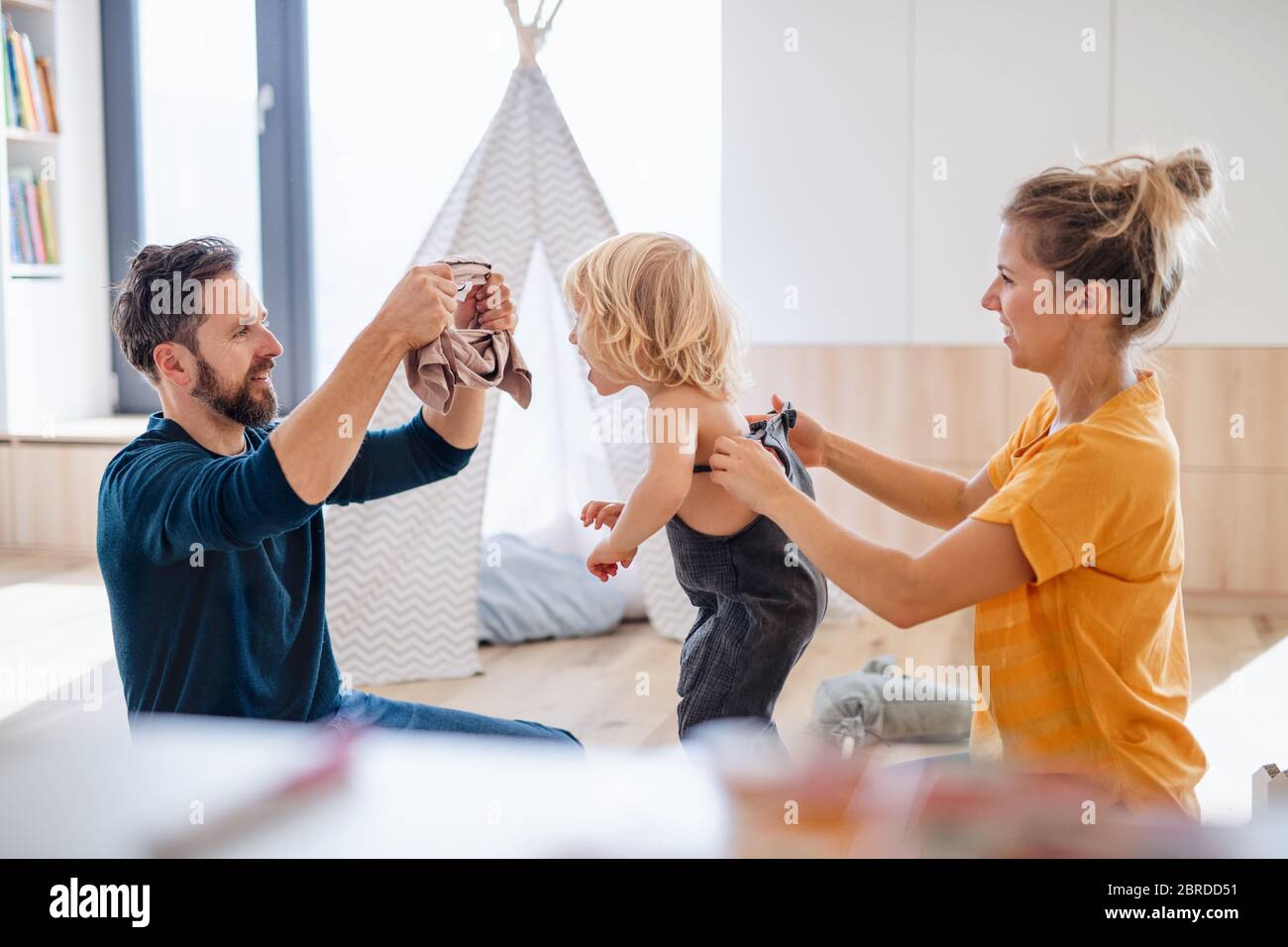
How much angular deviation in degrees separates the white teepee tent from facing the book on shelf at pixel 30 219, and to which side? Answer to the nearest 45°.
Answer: approximately 135° to its right

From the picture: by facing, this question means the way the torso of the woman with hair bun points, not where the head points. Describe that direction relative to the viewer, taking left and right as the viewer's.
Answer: facing to the left of the viewer

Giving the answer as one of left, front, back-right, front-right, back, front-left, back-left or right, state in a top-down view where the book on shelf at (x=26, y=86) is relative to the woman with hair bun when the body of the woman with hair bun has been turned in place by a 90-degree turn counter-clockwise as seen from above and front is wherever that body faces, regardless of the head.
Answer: back-right

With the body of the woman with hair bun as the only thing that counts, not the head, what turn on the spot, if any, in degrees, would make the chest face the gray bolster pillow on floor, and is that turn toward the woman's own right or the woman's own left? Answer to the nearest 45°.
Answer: approximately 90° to the woman's own right

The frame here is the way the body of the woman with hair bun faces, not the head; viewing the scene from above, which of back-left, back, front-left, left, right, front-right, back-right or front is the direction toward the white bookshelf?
front-right

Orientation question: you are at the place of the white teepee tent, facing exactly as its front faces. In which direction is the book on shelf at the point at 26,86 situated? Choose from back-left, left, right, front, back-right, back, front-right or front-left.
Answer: back-right

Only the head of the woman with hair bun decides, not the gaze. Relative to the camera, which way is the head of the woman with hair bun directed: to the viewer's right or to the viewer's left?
to the viewer's left

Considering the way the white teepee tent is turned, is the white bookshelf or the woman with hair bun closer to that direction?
the woman with hair bun

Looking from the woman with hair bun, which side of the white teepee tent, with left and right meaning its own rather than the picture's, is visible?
front

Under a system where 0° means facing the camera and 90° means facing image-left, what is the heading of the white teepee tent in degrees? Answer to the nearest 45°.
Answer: approximately 0°

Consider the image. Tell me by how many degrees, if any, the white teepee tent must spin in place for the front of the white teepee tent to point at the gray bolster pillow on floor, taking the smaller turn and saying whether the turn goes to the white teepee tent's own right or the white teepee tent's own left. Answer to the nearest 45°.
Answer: approximately 45° to the white teepee tent's own left

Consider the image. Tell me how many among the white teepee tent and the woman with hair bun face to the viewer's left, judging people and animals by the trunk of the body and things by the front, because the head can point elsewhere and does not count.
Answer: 1

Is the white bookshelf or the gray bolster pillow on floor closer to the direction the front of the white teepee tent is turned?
the gray bolster pillow on floor

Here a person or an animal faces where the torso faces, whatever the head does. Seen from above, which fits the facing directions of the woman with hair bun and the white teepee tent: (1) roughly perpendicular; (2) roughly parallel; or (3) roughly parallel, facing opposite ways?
roughly perpendicular
